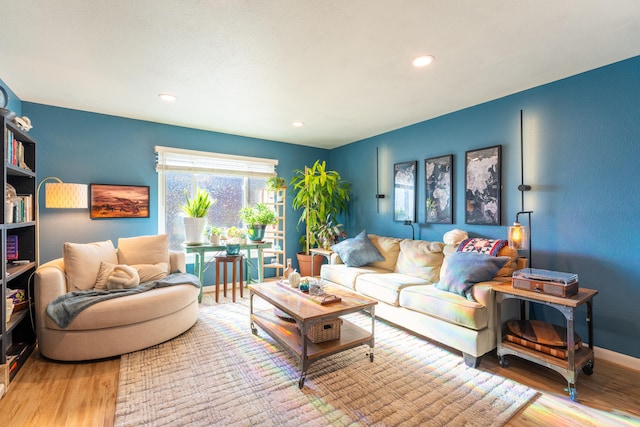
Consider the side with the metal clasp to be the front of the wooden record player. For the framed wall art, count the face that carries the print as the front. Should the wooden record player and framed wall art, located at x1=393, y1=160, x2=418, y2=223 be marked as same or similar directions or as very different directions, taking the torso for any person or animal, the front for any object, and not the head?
same or similar directions

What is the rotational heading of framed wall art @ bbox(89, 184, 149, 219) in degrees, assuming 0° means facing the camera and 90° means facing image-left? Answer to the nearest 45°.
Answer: approximately 0°

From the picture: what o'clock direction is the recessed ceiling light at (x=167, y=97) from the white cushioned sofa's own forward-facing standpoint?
The recessed ceiling light is roughly at 1 o'clock from the white cushioned sofa.

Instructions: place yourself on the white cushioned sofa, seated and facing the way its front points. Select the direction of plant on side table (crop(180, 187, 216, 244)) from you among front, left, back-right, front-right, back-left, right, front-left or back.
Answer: front-right

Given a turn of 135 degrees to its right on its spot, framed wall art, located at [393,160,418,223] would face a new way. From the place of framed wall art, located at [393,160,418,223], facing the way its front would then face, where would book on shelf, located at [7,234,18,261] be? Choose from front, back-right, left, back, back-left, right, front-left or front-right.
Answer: back-left

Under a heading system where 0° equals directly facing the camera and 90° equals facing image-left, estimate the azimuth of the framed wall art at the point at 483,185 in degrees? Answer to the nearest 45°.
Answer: approximately 45°

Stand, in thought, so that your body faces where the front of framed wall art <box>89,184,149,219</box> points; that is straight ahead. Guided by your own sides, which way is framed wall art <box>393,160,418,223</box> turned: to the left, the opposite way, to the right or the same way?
to the right

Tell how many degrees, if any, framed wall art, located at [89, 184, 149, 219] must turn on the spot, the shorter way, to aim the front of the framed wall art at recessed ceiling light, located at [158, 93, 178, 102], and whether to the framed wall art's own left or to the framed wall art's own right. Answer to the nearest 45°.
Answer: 0° — it already faces it

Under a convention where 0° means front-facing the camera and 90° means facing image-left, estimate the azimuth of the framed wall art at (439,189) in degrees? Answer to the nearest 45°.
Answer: approximately 45°

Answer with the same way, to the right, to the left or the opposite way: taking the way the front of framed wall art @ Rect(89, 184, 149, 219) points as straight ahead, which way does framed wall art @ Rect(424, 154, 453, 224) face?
to the right

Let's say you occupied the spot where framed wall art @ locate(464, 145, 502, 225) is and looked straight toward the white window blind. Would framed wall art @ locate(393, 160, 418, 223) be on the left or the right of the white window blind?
right

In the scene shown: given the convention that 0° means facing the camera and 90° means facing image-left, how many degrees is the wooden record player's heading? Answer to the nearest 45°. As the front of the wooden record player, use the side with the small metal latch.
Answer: approximately 45°

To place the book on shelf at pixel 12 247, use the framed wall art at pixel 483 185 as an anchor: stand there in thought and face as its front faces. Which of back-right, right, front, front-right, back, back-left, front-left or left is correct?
front

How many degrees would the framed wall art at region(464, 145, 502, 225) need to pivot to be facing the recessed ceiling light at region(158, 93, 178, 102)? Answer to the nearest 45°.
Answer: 0° — it already faces it

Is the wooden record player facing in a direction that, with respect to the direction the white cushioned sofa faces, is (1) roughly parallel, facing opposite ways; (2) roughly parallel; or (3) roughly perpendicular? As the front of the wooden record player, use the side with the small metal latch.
roughly parallel

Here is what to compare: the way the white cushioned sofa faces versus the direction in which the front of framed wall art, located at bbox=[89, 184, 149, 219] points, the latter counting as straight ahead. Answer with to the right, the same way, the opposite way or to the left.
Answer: to the right
